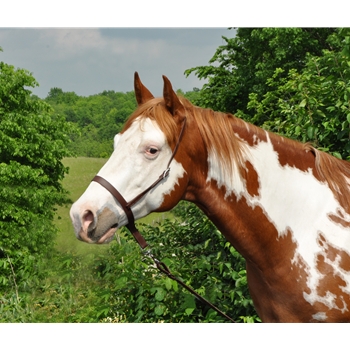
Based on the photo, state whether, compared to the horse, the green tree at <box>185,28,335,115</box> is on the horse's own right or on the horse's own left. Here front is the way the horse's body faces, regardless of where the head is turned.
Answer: on the horse's own right

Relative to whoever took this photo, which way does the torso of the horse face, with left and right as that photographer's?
facing to the left of the viewer

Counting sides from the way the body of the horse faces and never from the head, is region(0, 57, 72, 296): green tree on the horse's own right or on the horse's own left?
on the horse's own right
